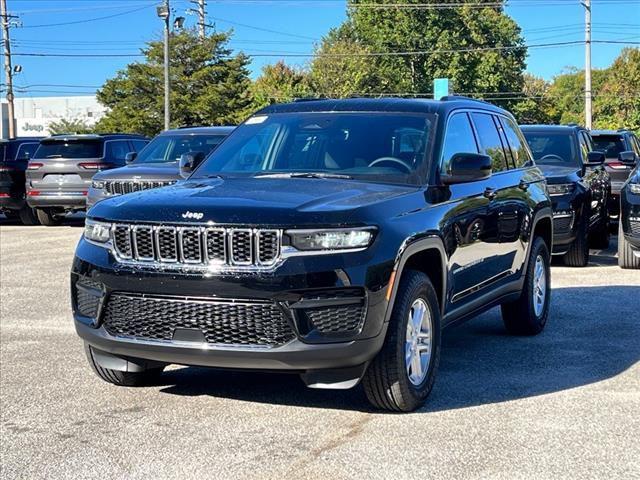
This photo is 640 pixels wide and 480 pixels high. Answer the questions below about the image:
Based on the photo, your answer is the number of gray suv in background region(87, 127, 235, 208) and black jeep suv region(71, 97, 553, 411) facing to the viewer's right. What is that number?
0

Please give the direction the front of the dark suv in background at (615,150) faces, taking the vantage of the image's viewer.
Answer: facing away from the viewer and to the right of the viewer

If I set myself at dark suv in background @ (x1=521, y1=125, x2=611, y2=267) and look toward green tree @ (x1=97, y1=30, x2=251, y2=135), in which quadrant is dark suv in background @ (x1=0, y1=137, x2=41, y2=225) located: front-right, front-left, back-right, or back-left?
front-left

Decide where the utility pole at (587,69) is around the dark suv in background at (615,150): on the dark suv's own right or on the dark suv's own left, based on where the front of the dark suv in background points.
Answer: on the dark suv's own left

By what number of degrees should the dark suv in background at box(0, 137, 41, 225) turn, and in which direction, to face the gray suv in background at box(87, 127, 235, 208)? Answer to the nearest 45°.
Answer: approximately 135° to its right

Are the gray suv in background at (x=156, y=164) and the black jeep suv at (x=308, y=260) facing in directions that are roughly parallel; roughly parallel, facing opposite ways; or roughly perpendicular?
roughly parallel

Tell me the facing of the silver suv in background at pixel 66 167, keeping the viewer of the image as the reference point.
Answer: facing away from the viewer and to the right of the viewer

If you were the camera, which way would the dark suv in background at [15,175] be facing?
facing away from the viewer and to the right of the viewer

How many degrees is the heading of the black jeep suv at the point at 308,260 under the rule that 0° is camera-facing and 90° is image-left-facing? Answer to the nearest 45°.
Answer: approximately 45°

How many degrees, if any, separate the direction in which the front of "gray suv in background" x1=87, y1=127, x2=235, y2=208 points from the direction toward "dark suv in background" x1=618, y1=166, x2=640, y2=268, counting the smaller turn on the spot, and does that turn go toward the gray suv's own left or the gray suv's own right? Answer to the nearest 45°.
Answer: approximately 90° to the gray suv's own left

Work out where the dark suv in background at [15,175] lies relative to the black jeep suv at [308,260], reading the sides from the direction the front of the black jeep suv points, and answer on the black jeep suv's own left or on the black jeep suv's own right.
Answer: on the black jeep suv's own right

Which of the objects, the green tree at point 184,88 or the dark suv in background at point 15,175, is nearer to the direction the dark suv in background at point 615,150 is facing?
the green tree

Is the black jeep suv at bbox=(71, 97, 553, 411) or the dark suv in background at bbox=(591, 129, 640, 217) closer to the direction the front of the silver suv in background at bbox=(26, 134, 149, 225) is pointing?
the dark suv in background

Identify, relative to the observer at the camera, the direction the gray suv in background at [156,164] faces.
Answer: facing the viewer and to the left of the viewer
